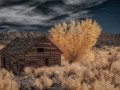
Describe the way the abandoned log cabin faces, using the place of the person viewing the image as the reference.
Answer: facing the viewer and to the right of the viewer

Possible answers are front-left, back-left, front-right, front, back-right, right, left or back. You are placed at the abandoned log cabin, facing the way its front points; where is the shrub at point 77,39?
left
